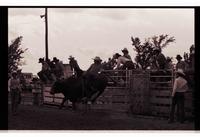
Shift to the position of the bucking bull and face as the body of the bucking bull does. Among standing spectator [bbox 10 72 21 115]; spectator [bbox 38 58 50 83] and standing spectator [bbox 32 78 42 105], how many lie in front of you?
3

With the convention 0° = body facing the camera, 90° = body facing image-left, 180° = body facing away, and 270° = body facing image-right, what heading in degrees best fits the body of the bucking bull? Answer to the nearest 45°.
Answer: approximately 90°
